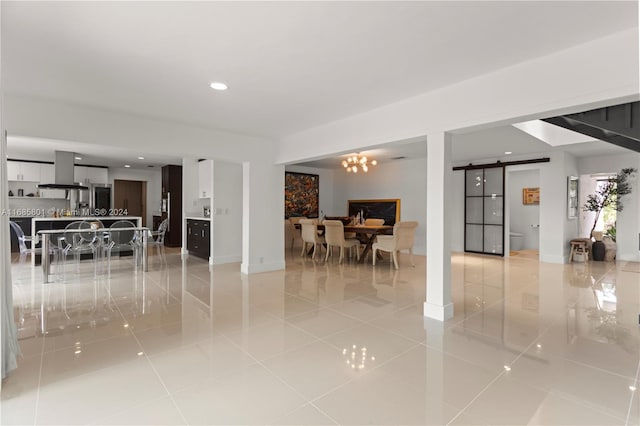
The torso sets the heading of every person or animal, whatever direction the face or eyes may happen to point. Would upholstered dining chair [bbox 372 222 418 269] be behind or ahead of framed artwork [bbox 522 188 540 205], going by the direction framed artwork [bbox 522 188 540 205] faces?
ahead

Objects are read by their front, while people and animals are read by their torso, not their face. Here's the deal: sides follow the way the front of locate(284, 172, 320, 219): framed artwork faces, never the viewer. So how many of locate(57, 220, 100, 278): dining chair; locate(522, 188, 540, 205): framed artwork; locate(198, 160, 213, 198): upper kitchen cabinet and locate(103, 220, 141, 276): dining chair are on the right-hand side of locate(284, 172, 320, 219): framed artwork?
3

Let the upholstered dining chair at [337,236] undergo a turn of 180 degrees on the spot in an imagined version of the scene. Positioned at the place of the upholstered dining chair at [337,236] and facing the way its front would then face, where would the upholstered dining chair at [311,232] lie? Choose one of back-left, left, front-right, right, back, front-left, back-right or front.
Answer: right

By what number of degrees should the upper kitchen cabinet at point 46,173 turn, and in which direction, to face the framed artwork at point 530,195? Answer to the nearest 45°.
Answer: approximately 45° to its left

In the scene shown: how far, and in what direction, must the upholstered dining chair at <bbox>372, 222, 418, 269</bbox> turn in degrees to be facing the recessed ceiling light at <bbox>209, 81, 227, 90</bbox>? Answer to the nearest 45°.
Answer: approximately 90° to its left

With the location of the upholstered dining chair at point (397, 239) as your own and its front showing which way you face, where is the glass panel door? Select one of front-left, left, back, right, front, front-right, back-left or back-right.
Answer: right

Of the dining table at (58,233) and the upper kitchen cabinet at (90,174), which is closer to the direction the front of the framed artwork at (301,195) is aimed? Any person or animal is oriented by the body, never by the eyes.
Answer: the dining table

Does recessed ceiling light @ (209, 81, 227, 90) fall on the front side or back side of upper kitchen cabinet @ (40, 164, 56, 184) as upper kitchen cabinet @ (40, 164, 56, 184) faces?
on the front side

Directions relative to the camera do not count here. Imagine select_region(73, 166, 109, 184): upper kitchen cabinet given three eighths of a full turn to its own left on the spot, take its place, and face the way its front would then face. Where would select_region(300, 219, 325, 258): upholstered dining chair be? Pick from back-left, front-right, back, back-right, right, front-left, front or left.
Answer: right

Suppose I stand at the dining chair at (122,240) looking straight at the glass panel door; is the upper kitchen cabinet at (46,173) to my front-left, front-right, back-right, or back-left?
back-left

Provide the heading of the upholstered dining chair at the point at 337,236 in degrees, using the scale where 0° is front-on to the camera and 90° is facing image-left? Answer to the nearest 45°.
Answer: approximately 225°

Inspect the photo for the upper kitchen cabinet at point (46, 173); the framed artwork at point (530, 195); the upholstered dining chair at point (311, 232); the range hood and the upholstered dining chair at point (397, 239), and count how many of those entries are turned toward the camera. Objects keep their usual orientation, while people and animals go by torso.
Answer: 3

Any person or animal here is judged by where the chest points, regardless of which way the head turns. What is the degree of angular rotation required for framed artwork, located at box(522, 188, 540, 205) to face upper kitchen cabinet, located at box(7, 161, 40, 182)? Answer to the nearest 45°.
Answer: approximately 45° to its right

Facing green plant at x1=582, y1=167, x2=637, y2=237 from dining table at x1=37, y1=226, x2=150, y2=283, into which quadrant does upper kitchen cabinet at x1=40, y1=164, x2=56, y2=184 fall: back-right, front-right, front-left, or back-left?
back-left
